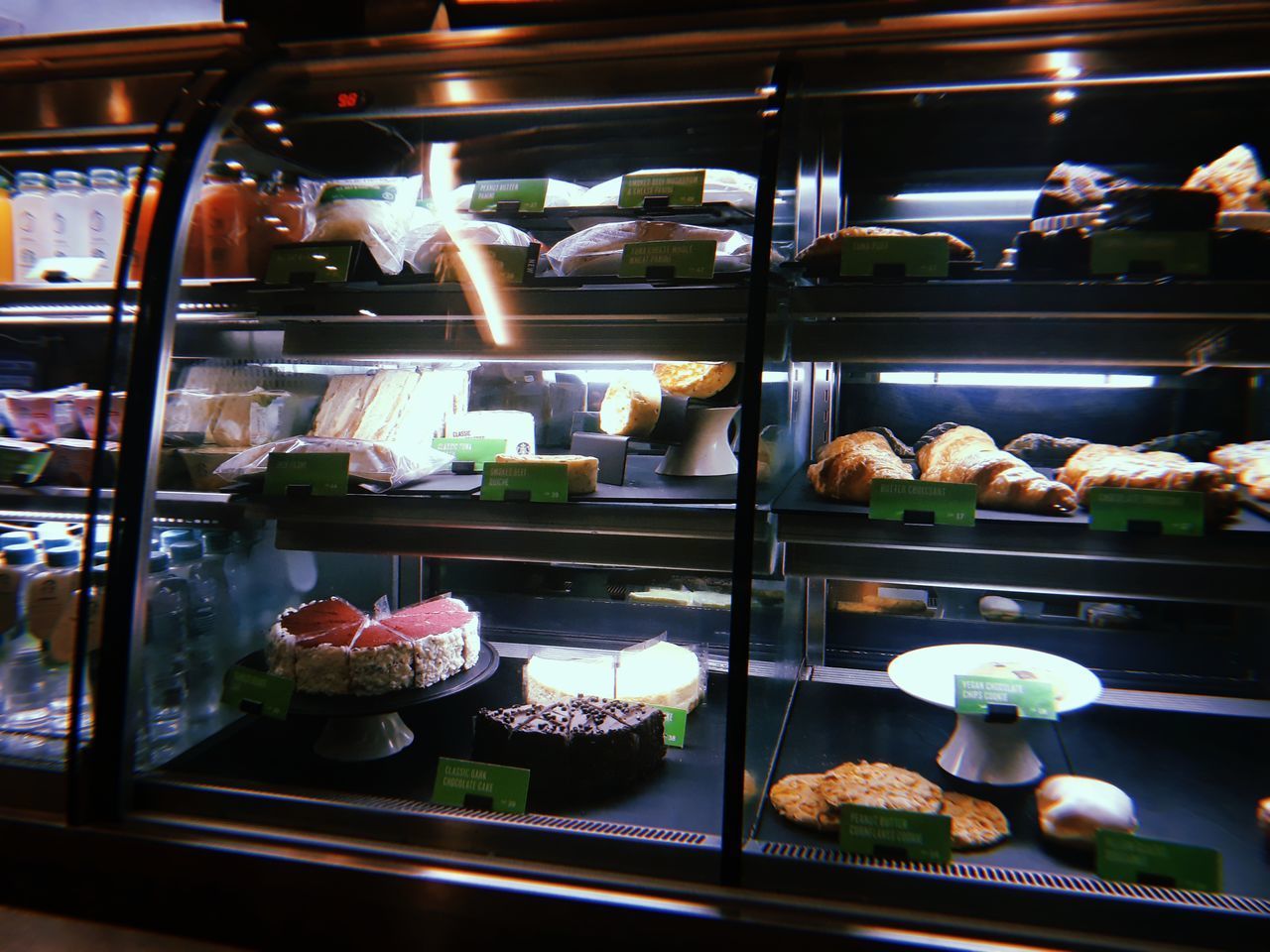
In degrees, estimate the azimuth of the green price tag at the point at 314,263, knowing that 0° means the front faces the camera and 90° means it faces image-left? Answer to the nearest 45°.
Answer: approximately 0°

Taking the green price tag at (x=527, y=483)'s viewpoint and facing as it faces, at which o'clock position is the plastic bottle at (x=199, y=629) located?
The plastic bottle is roughly at 4 o'clock from the green price tag.
